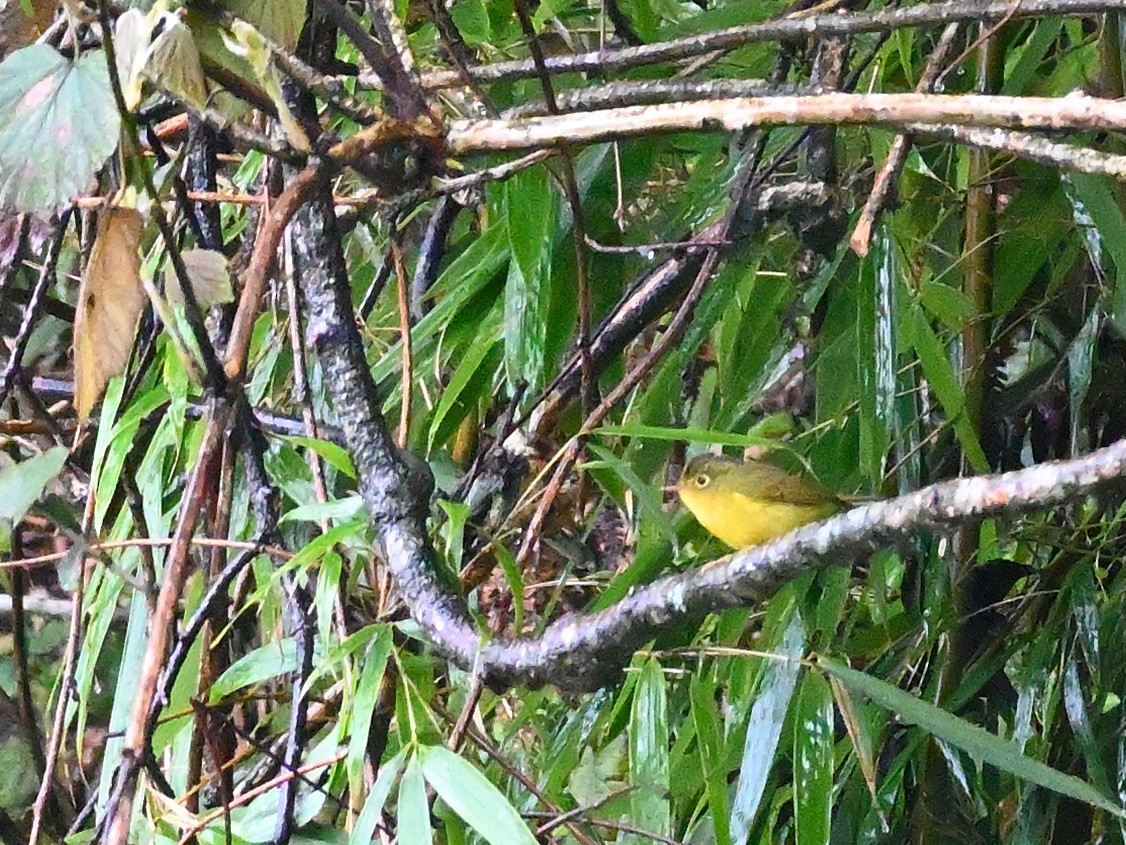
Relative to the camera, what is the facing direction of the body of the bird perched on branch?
to the viewer's left
